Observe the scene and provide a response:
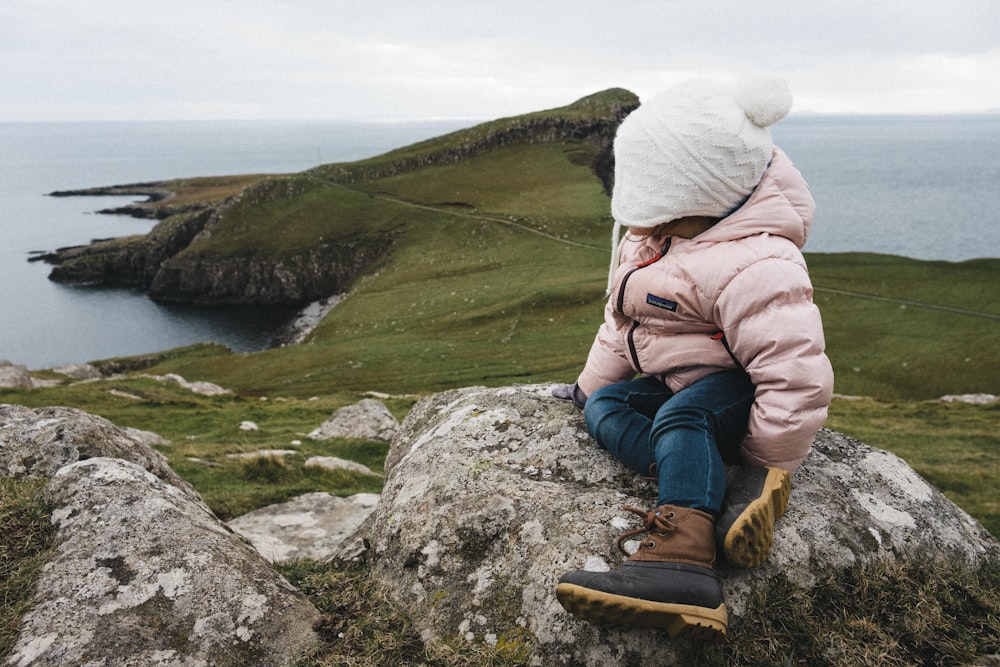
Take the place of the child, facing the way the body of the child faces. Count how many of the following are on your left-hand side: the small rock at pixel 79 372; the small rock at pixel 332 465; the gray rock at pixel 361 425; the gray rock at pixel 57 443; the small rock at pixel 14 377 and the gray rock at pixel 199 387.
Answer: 0

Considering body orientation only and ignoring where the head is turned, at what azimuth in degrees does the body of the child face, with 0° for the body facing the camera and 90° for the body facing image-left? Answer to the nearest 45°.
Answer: approximately 45°

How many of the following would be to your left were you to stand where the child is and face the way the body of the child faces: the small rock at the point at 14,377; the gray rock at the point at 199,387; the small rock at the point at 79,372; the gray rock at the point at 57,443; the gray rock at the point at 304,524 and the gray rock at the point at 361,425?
0

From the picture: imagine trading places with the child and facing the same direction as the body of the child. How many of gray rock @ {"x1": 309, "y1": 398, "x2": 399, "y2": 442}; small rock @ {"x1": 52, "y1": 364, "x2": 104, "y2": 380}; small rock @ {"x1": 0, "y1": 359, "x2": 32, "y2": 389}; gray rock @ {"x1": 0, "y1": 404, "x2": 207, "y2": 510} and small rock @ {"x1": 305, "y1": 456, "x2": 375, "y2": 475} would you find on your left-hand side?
0

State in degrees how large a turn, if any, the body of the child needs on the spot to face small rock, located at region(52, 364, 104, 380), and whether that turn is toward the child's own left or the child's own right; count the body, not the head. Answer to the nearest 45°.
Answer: approximately 90° to the child's own right

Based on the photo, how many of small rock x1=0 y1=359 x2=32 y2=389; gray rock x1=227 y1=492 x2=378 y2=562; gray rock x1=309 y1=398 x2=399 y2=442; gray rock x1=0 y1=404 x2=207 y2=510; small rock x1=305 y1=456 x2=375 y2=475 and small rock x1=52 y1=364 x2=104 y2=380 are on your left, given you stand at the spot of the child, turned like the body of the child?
0

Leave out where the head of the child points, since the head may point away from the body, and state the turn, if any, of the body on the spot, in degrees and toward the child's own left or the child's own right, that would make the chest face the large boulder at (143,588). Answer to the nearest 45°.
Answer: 0° — they already face it

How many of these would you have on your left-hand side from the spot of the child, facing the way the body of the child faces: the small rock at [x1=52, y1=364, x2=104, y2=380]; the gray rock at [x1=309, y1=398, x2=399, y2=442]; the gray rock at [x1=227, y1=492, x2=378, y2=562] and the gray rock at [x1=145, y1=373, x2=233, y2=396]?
0

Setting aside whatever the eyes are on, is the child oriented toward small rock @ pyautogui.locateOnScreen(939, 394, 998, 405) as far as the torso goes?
no

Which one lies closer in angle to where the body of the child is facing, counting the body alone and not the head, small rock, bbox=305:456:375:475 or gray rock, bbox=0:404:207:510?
the gray rock

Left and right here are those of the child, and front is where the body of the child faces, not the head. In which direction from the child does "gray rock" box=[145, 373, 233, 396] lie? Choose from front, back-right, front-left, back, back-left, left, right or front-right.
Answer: right

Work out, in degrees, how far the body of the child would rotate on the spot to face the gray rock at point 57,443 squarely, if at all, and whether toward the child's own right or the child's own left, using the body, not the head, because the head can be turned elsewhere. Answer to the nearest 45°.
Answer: approximately 45° to the child's own right

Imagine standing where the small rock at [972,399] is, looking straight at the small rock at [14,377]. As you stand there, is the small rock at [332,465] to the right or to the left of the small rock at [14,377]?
left

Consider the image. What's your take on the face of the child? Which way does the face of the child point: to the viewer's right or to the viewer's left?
to the viewer's left

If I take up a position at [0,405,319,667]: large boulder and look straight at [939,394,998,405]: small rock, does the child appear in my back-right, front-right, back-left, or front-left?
front-right
